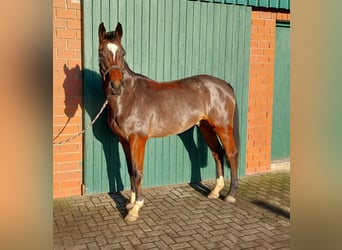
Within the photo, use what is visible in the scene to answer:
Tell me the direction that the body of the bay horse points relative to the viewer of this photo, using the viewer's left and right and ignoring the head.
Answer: facing the viewer and to the left of the viewer
